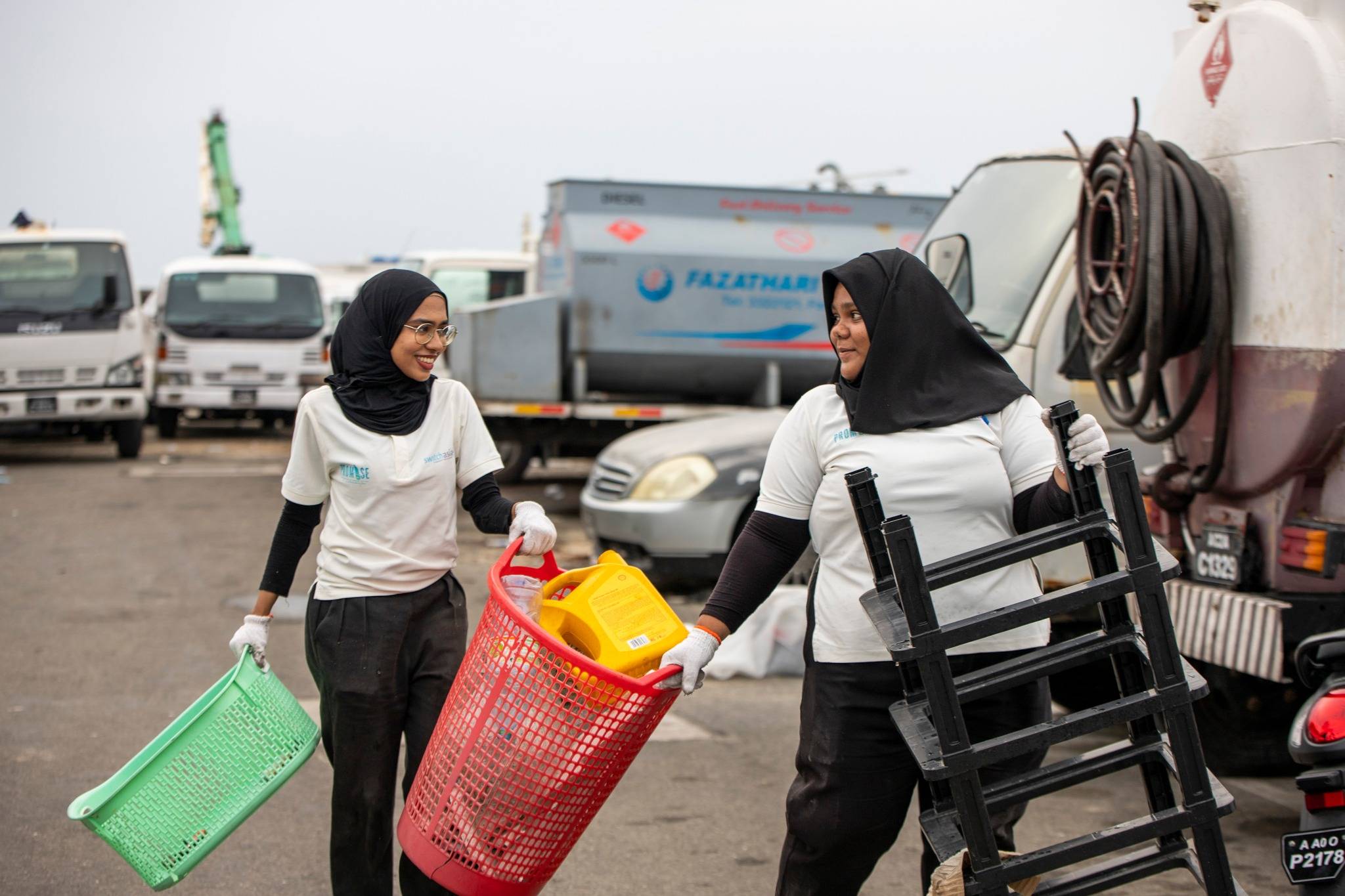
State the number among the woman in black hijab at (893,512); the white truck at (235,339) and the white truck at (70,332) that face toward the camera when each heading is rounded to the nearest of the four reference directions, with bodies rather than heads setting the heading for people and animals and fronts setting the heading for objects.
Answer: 3

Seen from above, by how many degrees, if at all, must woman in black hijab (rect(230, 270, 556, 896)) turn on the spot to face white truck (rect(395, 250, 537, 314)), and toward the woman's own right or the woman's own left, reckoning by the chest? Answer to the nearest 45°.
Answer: approximately 180°

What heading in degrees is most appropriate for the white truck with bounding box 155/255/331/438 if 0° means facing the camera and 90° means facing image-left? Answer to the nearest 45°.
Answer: approximately 0°

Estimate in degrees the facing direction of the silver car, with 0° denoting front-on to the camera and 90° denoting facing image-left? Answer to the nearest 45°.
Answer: approximately 45°

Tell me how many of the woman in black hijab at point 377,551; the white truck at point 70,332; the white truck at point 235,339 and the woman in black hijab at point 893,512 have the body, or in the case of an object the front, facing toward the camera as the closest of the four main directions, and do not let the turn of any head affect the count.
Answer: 4

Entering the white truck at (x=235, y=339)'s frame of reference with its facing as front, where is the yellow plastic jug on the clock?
The yellow plastic jug is roughly at 12 o'clock from the white truck.

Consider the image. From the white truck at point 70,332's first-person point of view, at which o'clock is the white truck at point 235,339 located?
the white truck at point 235,339 is roughly at 8 o'clock from the white truck at point 70,332.

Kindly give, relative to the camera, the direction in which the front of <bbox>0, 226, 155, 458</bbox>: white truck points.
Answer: facing the viewer

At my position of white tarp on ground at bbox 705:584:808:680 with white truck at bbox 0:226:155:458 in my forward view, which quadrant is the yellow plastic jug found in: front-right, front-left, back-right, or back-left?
back-left

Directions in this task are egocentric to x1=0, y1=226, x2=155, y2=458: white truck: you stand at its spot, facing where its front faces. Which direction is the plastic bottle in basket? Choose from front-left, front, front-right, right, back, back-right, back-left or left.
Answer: front

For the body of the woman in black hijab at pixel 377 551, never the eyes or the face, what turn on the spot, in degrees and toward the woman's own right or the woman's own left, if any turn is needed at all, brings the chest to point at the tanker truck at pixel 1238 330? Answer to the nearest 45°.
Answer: approximately 90° to the woman's own left

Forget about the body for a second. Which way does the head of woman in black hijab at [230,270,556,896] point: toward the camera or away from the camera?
toward the camera

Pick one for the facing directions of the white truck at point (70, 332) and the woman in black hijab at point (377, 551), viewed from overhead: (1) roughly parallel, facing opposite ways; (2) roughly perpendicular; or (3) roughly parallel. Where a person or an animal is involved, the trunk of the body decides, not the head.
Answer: roughly parallel

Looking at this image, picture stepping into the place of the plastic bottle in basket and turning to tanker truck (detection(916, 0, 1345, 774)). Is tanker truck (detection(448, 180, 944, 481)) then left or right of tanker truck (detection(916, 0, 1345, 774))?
left
